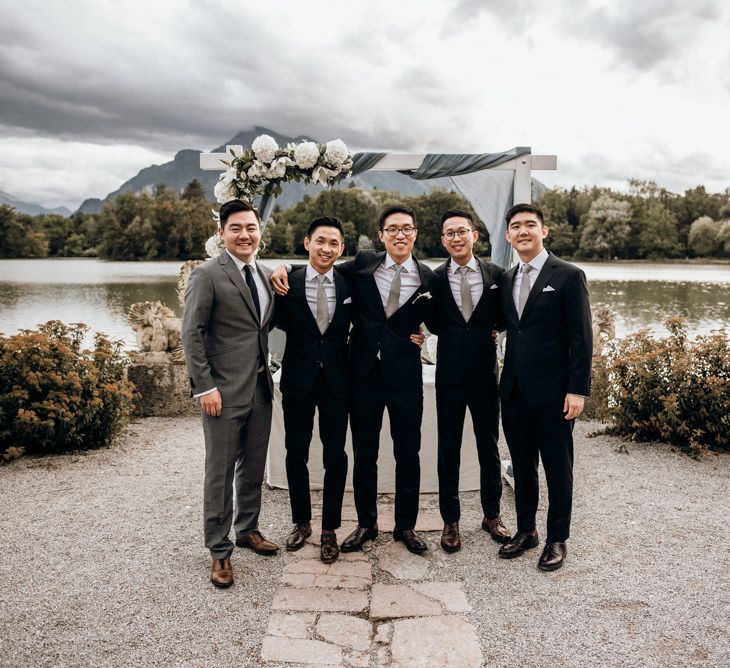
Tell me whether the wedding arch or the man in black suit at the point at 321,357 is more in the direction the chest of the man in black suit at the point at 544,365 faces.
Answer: the man in black suit

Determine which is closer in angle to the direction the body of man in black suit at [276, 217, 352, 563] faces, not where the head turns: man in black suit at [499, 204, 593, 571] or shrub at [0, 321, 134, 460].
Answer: the man in black suit

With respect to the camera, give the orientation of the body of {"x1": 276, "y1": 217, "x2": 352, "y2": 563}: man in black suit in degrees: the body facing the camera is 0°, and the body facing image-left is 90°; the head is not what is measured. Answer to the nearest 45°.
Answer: approximately 0°

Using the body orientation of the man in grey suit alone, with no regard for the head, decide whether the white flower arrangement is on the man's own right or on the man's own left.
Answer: on the man's own left

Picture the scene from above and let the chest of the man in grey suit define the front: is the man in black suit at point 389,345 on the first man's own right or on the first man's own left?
on the first man's own left
